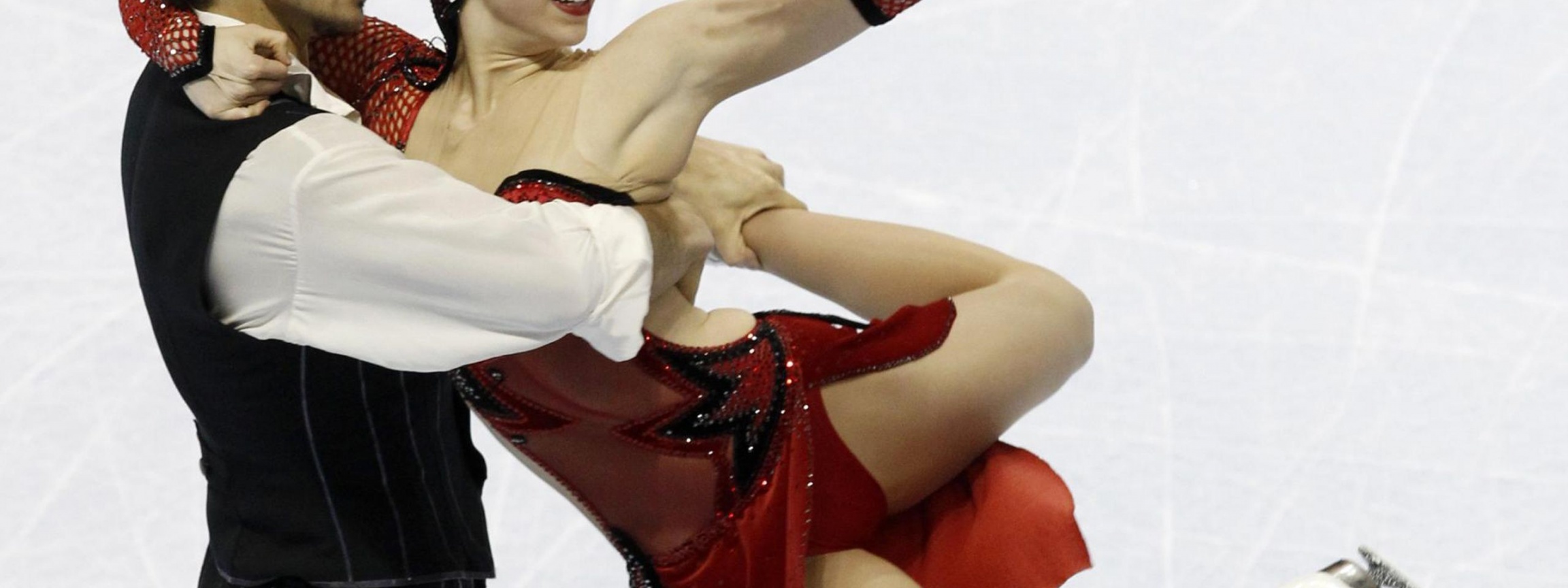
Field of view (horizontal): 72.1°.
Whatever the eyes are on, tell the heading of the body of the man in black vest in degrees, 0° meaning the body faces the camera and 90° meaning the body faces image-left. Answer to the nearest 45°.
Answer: approximately 270°
